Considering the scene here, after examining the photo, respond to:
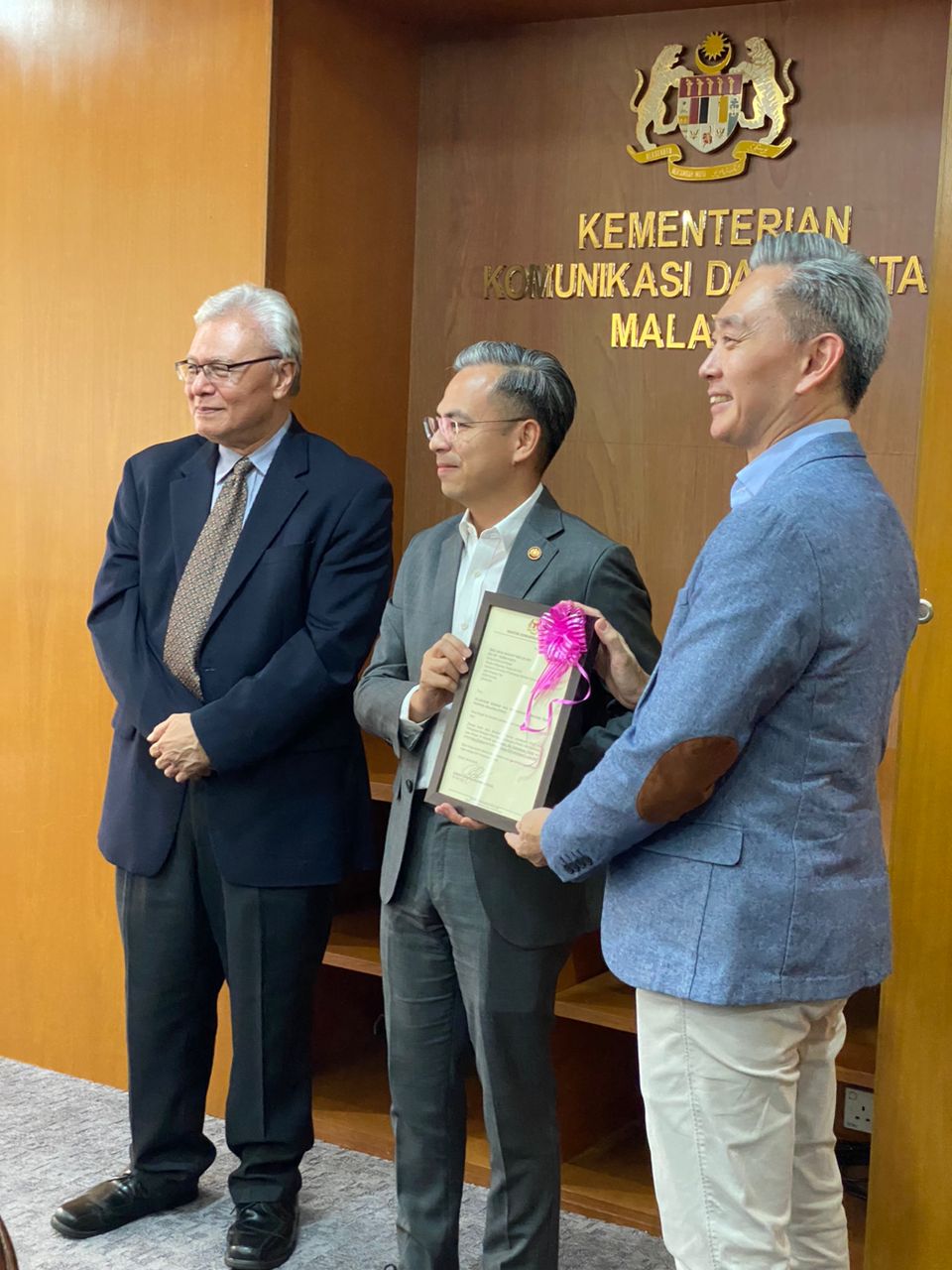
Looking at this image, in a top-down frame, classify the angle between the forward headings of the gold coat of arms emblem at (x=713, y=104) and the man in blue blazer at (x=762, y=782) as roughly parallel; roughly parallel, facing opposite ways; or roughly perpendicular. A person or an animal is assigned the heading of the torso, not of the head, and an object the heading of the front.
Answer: roughly perpendicular

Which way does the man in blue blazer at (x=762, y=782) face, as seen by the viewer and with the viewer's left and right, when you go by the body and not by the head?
facing to the left of the viewer

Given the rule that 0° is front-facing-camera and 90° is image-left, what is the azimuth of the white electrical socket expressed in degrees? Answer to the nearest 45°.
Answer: approximately 45°

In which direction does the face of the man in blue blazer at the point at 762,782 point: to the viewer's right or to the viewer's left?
to the viewer's left

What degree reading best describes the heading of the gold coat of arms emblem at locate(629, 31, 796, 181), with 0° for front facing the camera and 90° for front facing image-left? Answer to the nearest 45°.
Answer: approximately 0°

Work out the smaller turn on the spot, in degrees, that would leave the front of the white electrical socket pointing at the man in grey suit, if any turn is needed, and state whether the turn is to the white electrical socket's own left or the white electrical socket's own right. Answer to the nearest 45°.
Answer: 0° — it already faces them
